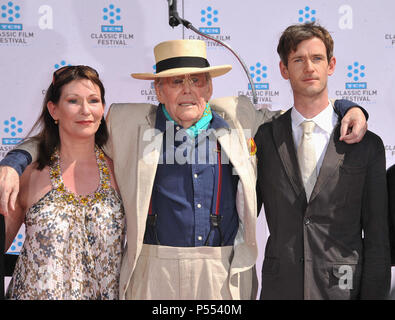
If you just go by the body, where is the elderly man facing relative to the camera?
toward the camera

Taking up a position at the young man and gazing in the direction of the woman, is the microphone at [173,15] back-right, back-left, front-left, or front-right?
front-right

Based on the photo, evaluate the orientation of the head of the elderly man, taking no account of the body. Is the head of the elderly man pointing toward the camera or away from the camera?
toward the camera

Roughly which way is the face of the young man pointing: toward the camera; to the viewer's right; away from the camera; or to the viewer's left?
toward the camera

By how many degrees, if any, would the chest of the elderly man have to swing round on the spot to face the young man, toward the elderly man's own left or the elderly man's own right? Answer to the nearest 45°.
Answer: approximately 90° to the elderly man's own left
